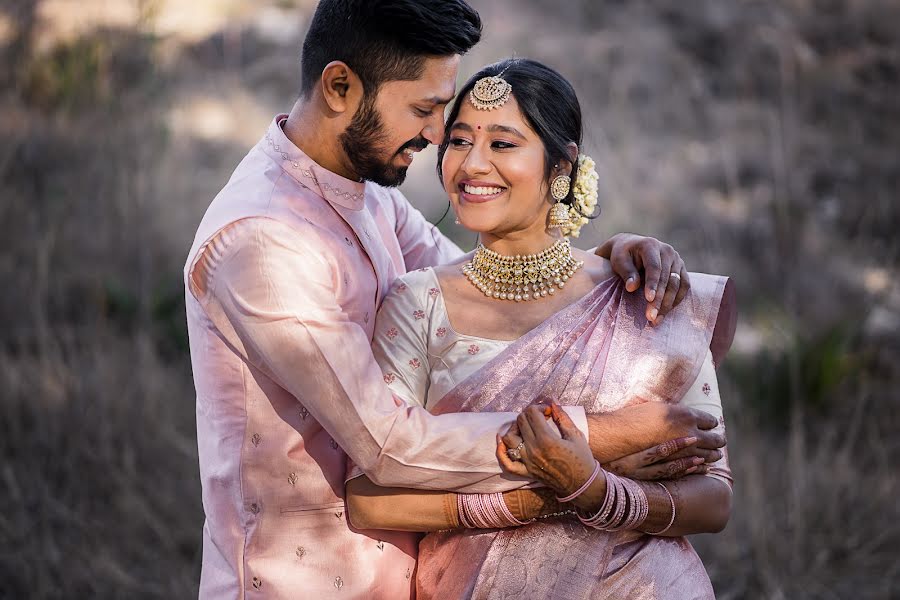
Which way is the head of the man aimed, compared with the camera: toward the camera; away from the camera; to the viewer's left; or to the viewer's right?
to the viewer's right

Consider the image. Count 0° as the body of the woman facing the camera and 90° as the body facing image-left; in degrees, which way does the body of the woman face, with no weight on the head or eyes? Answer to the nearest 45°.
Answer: approximately 0°

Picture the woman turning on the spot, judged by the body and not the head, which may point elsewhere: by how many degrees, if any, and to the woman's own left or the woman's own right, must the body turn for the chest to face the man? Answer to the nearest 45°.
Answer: approximately 90° to the woman's own right
